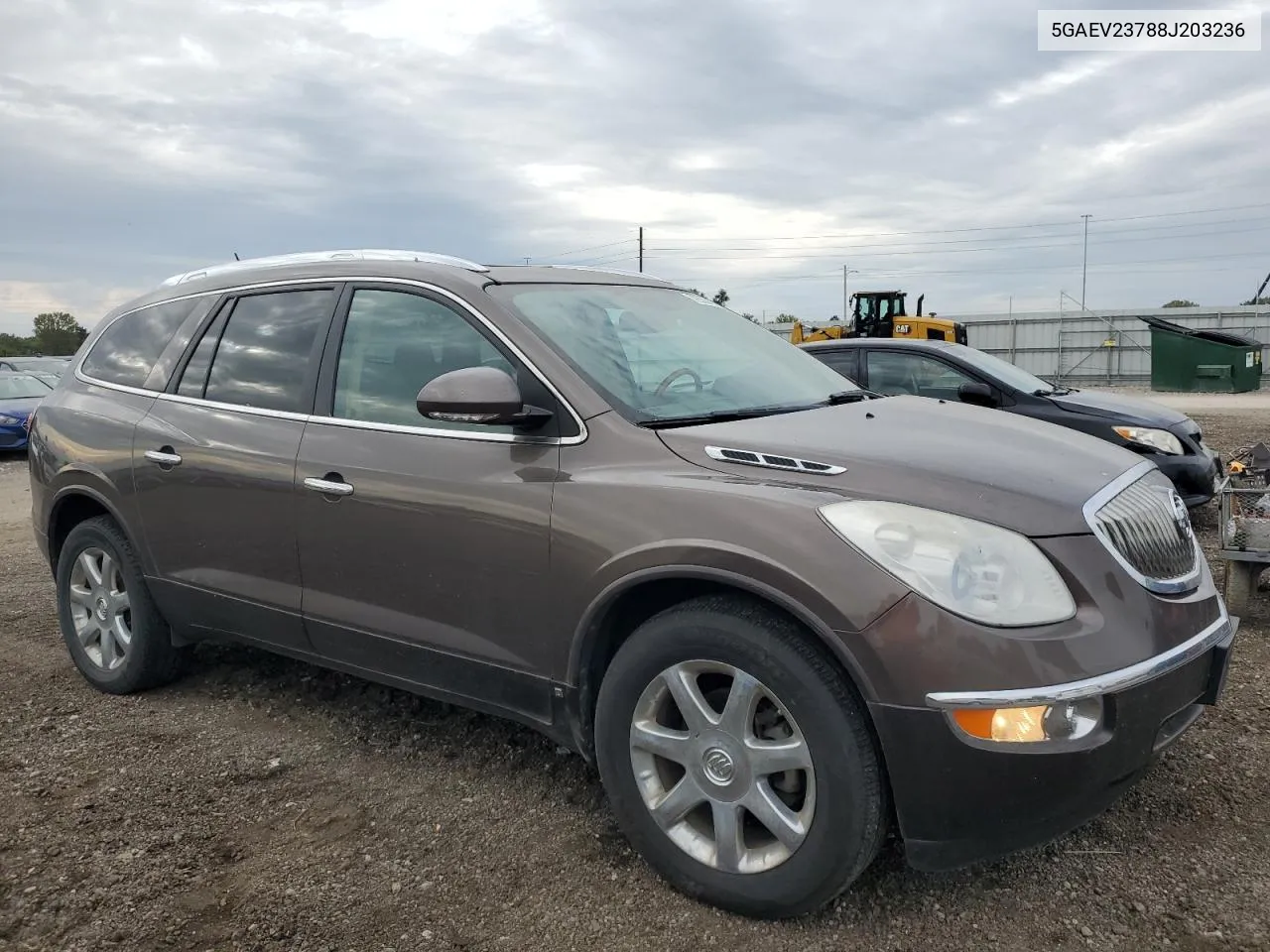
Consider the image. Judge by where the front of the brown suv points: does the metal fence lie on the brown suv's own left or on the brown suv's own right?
on the brown suv's own left

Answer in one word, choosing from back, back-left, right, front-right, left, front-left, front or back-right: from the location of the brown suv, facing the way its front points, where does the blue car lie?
back

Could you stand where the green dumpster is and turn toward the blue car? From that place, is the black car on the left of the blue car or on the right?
left

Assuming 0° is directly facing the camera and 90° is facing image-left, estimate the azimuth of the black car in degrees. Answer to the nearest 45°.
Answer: approximately 315°

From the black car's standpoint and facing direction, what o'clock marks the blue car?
The blue car is roughly at 5 o'clock from the black car.
